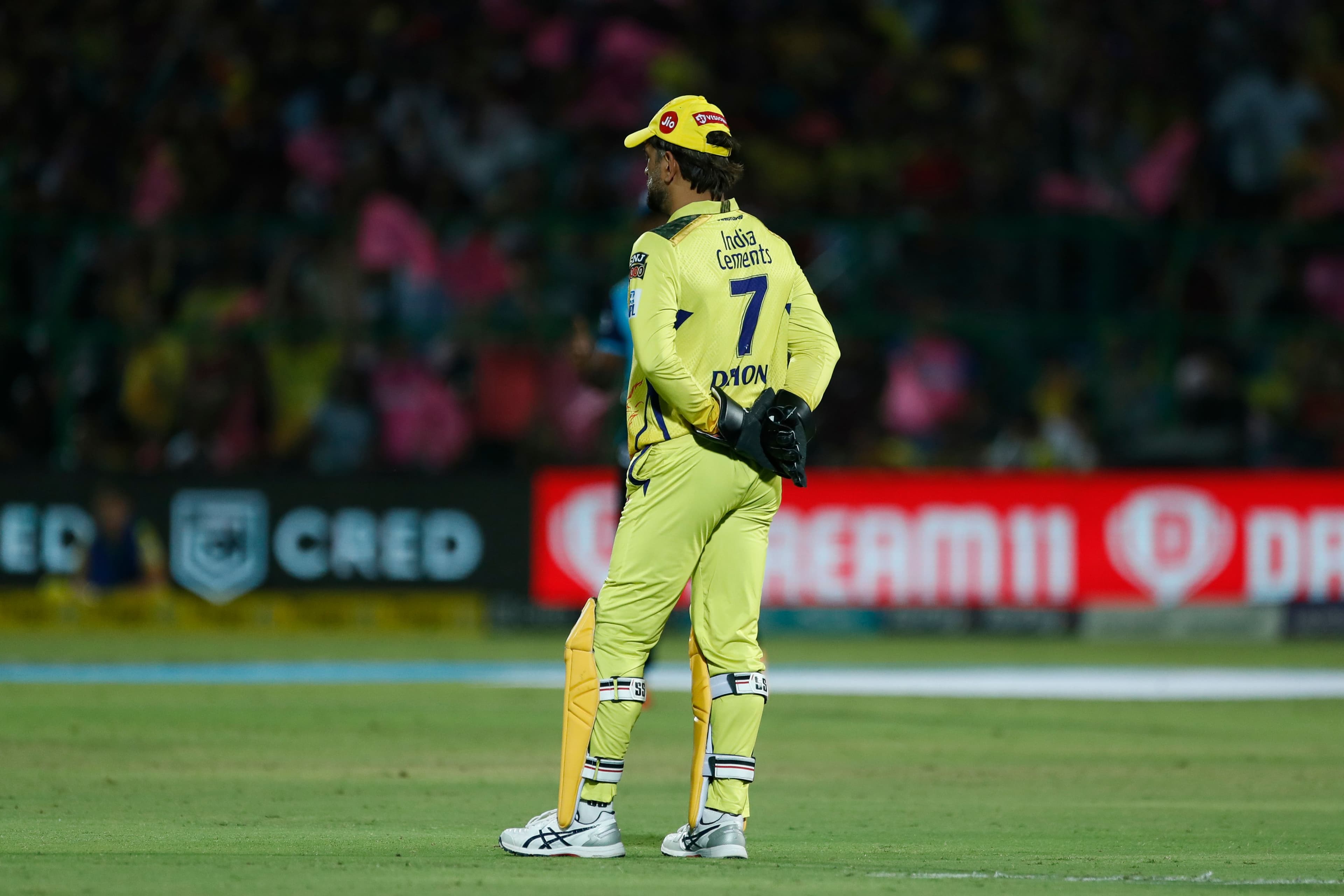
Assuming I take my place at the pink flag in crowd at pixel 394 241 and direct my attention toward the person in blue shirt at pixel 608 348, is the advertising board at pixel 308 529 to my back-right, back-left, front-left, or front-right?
front-right

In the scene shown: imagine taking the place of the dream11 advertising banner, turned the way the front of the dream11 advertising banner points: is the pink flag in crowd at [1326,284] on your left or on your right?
on your left

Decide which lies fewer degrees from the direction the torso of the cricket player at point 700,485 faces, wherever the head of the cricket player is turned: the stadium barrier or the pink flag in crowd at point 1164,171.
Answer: the stadium barrier

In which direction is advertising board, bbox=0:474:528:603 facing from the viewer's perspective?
toward the camera

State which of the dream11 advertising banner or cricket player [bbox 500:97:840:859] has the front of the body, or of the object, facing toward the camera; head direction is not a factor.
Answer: the dream11 advertising banner

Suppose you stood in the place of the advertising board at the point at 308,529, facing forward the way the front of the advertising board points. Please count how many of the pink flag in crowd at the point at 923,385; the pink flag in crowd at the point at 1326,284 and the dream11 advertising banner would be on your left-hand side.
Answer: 3

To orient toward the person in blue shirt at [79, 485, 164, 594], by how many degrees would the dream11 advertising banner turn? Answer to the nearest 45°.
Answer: approximately 90° to its right

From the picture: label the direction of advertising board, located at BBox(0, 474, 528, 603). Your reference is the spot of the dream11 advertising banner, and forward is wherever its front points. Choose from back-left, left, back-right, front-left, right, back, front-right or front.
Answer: right

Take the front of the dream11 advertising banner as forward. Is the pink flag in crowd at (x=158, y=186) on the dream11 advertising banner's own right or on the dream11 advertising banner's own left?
on the dream11 advertising banner's own right

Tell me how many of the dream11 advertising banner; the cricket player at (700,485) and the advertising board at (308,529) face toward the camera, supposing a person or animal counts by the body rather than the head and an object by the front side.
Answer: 2

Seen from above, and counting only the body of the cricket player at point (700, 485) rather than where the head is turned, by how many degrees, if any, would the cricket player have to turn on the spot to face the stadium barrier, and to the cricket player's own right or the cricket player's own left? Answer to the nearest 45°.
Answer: approximately 45° to the cricket player's own right

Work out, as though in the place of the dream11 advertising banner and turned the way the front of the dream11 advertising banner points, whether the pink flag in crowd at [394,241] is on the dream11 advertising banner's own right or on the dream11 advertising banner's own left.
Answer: on the dream11 advertising banner's own right

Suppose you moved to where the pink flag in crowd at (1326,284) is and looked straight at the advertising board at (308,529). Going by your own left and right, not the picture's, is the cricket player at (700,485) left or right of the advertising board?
left

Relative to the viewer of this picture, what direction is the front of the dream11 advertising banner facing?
facing the viewer

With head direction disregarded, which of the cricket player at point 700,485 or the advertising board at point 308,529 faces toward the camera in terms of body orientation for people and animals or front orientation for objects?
the advertising board

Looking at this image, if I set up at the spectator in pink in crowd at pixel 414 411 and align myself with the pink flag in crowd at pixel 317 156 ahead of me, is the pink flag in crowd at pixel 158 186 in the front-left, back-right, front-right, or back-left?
front-left
